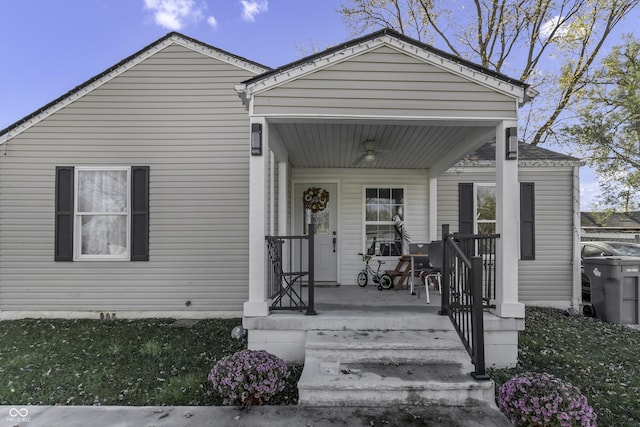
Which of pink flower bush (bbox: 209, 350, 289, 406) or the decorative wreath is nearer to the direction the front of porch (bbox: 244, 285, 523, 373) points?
the pink flower bush

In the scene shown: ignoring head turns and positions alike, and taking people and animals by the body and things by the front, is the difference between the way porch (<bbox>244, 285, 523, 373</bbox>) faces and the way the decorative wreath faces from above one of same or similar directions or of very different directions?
same or similar directions

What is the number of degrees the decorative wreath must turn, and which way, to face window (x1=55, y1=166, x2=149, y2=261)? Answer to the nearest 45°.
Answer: approximately 90° to its right

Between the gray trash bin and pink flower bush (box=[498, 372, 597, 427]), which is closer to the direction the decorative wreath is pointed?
the pink flower bush

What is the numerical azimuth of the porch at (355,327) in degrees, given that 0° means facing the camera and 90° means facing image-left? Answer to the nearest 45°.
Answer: approximately 0°

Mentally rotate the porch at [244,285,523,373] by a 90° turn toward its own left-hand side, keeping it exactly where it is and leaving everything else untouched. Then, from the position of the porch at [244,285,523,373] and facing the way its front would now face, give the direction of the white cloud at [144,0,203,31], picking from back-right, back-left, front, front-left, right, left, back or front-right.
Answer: back-left

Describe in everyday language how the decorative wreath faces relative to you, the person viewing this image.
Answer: facing the viewer

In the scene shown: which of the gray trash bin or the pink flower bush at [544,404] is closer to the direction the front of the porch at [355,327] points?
the pink flower bush

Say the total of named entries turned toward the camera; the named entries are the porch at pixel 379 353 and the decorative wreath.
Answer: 2

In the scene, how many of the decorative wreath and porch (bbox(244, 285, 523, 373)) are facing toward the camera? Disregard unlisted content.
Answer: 2

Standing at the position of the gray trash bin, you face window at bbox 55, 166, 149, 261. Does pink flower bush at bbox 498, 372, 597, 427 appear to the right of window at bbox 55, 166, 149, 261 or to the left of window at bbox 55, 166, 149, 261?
left
